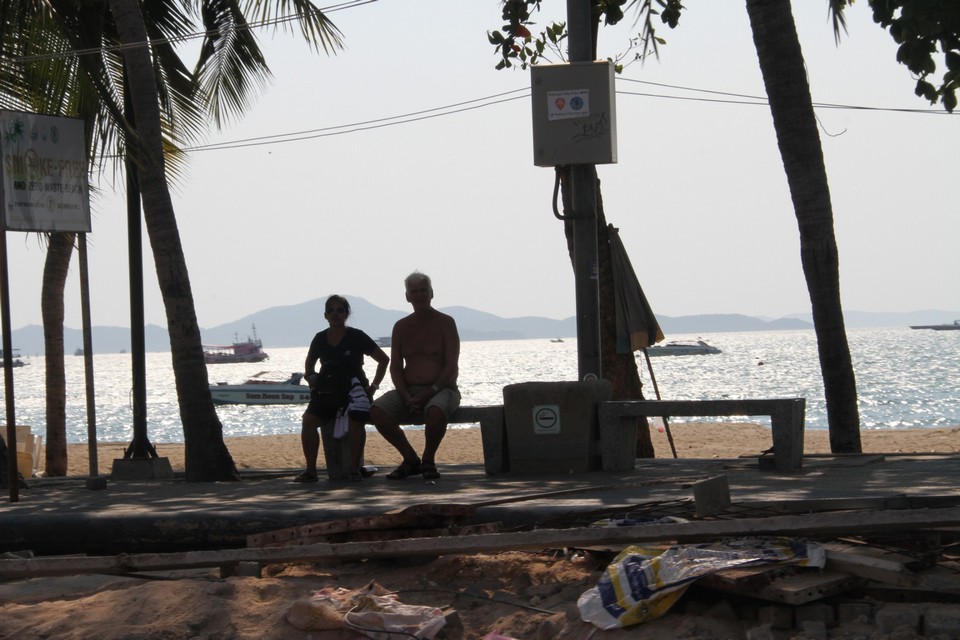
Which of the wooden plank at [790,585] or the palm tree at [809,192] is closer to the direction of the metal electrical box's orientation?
the wooden plank

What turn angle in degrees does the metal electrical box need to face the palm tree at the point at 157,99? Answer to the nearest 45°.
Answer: approximately 90° to its right

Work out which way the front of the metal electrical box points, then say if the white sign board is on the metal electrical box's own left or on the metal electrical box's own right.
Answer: on the metal electrical box's own right

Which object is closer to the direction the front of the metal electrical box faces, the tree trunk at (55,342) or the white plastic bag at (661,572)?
the white plastic bag

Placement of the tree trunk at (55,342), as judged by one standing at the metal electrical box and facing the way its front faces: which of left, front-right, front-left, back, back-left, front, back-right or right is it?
back-right

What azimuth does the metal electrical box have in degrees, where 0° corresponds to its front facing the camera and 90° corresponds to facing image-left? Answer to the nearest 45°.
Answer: approximately 0°

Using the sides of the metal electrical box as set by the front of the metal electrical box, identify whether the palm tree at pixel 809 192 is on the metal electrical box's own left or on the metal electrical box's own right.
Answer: on the metal electrical box's own left

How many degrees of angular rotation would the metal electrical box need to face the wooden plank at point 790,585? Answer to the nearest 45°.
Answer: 0° — it already faces it
